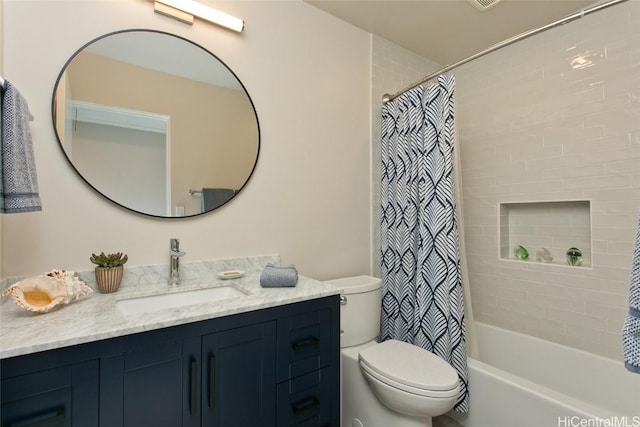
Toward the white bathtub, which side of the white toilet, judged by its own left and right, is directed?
left

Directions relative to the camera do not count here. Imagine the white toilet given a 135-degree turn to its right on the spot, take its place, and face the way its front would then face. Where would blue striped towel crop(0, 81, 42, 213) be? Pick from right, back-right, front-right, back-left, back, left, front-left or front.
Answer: front-left

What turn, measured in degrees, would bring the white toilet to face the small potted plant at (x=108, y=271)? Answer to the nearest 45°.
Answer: approximately 90° to its right

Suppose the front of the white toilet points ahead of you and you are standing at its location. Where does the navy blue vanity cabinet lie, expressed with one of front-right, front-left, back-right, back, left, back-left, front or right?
right

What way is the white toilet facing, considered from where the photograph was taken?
facing the viewer and to the right of the viewer

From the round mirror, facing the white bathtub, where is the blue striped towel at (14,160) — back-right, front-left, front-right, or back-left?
back-right
